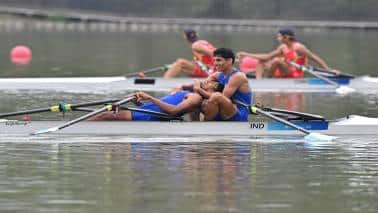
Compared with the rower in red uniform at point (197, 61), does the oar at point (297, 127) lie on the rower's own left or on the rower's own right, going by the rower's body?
on the rower's own left

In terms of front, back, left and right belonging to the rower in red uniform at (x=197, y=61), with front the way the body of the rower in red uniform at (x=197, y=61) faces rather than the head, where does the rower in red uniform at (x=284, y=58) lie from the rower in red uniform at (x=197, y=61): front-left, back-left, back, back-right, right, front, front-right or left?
back

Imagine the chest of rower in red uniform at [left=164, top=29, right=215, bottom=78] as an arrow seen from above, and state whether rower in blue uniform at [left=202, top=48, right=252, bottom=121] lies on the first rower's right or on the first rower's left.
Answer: on the first rower's left

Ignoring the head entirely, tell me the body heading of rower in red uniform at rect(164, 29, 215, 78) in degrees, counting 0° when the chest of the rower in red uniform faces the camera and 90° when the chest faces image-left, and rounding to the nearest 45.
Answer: approximately 90°

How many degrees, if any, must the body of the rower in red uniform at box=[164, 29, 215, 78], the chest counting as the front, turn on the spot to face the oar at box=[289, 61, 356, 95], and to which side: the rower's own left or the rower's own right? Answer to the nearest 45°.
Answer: approximately 180°

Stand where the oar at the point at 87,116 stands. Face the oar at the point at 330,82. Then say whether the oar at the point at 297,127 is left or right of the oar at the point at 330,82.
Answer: right
